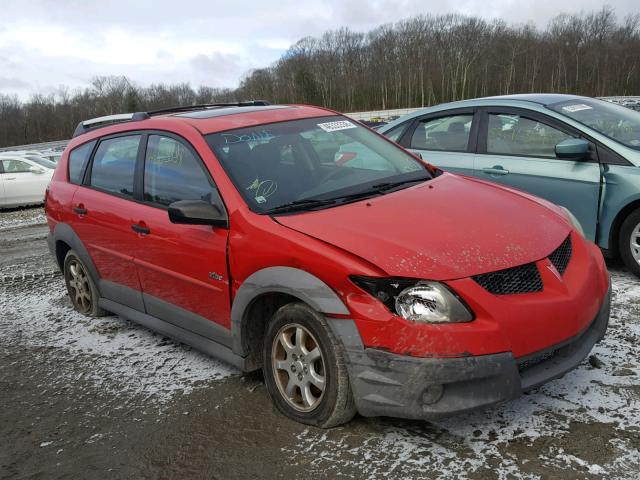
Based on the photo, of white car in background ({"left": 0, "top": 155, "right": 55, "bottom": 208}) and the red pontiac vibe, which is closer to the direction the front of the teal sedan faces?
the red pontiac vibe

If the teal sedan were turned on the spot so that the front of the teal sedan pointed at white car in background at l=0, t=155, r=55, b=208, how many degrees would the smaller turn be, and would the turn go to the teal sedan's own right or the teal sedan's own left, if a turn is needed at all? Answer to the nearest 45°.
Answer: approximately 180°

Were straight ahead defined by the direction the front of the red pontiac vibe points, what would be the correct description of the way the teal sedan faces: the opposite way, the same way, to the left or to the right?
the same way

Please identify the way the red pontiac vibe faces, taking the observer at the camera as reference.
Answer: facing the viewer and to the right of the viewer

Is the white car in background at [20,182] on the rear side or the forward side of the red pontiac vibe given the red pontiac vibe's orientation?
on the rear side

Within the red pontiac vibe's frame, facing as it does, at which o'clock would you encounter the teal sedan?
The teal sedan is roughly at 9 o'clock from the red pontiac vibe.
